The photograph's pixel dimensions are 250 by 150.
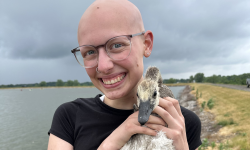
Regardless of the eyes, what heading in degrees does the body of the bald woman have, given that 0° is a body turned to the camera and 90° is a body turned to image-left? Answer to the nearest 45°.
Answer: approximately 0°
